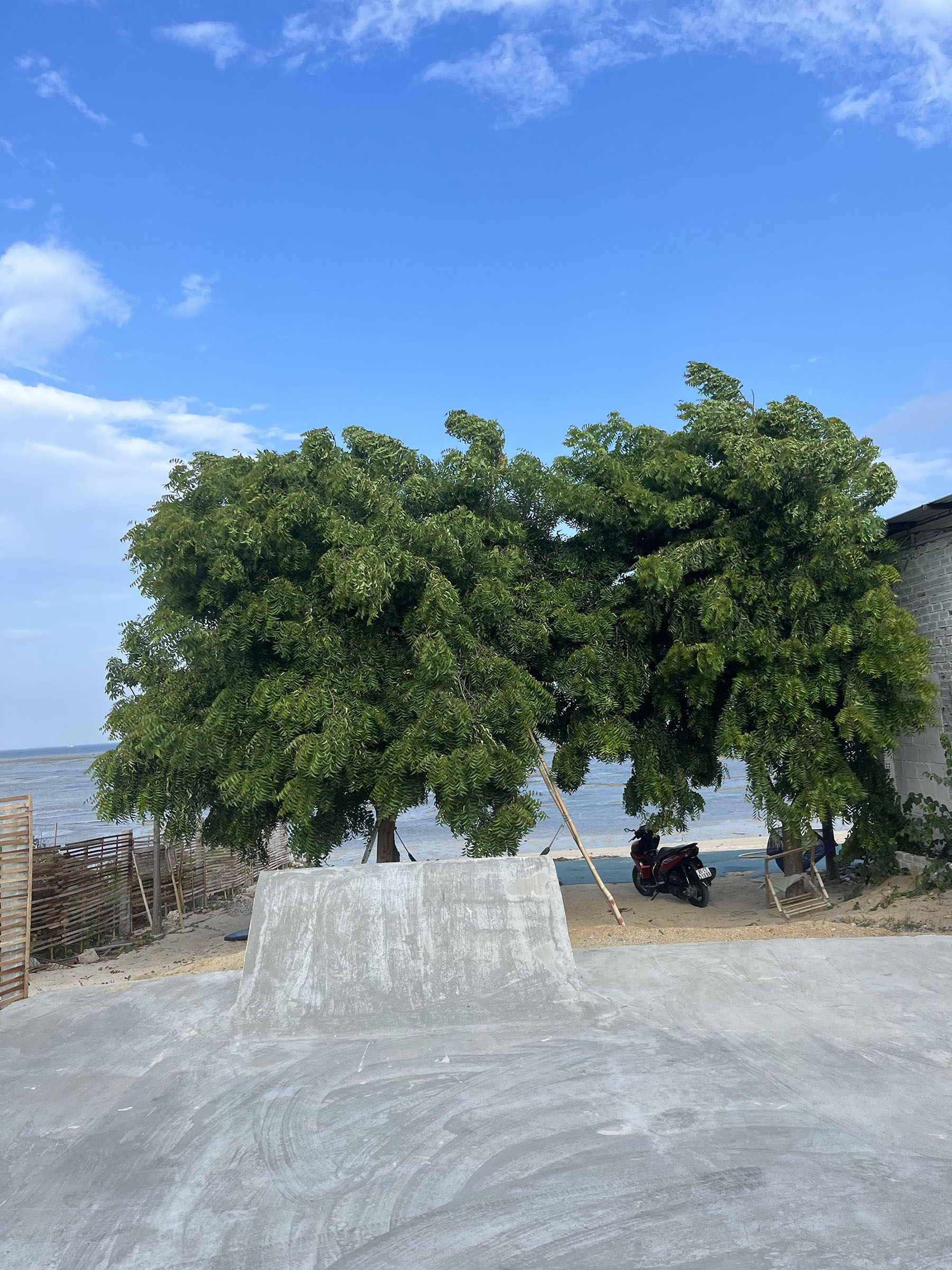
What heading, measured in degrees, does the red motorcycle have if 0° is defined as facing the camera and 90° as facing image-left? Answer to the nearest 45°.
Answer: approximately 135°

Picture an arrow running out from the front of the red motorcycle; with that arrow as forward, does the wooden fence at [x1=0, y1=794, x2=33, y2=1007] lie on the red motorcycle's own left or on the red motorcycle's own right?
on the red motorcycle's own left

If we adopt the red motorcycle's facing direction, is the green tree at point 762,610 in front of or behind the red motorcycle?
behind

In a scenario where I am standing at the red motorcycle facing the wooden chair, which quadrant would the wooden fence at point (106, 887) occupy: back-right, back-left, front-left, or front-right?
back-right

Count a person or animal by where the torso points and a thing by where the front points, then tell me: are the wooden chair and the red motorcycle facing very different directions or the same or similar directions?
very different directions

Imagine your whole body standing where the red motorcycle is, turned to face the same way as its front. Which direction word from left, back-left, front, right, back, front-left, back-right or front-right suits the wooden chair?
back

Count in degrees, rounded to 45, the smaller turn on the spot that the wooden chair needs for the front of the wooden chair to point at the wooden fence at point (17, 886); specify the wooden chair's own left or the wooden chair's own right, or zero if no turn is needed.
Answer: approximately 90° to the wooden chair's own right
